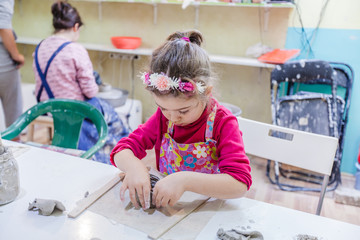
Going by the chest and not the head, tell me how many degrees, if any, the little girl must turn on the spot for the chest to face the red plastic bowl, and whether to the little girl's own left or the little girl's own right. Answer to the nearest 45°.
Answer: approximately 135° to the little girl's own right

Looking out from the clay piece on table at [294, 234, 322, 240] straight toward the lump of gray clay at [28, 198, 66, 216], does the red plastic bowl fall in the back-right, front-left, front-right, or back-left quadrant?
front-right

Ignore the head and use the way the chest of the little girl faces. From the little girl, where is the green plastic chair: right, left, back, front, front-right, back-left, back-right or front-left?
right

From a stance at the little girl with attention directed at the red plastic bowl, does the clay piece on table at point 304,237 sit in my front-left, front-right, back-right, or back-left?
back-right

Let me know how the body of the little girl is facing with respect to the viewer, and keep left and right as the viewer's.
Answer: facing the viewer and to the left of the viewer
